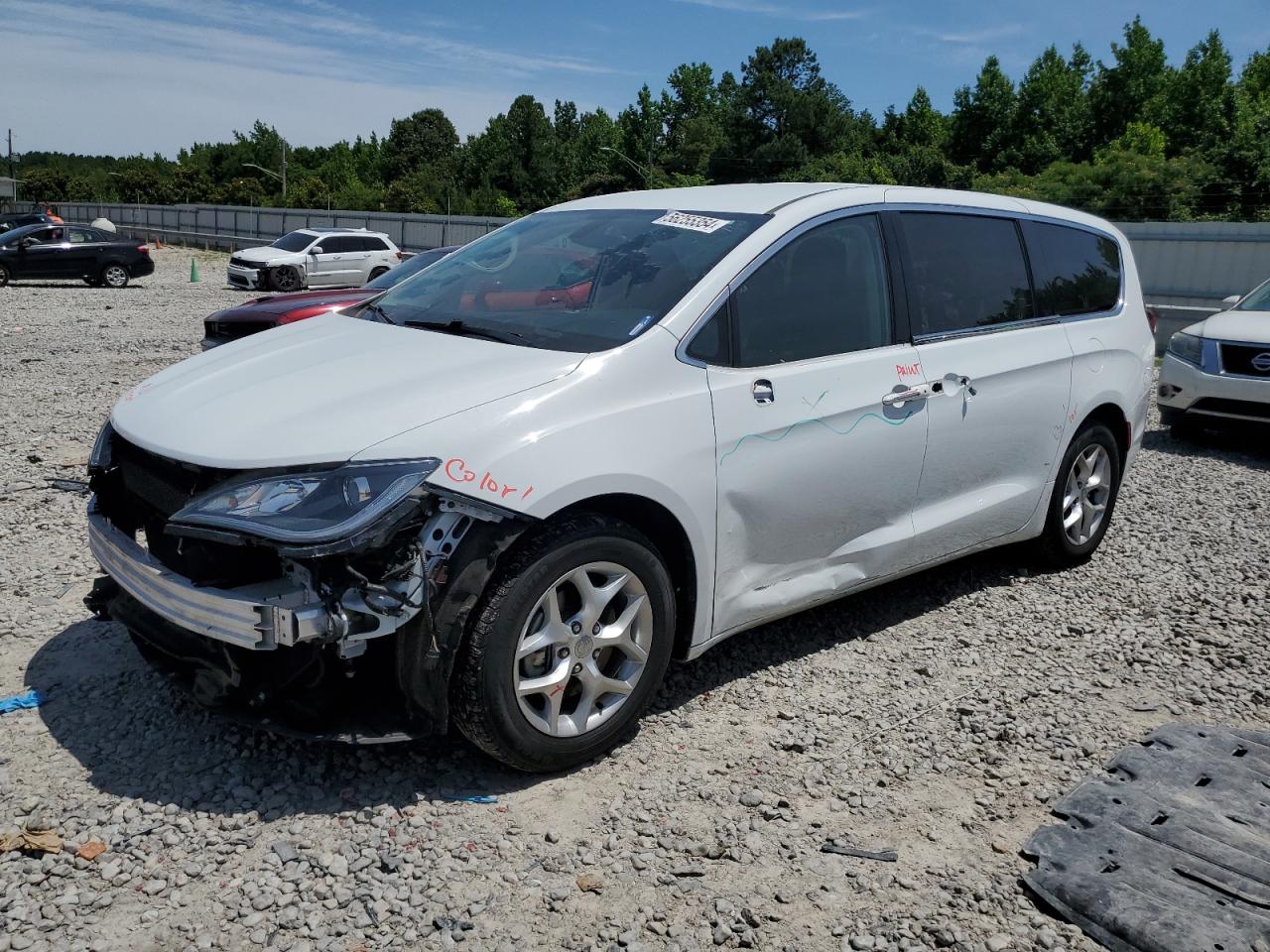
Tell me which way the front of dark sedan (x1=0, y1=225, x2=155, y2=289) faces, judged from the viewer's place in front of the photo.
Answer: facing to the left of the viewer

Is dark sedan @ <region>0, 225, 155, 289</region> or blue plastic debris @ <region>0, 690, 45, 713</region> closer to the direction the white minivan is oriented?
the blue plastic debris

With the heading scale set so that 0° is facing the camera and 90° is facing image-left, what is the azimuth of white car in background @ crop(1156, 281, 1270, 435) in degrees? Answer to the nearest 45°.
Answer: approximately 45°

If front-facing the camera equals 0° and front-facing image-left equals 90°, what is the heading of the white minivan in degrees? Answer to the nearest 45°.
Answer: approximately 45°

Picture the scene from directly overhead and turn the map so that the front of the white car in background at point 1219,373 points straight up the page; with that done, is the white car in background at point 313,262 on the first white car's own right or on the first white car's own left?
on the first white car's own right

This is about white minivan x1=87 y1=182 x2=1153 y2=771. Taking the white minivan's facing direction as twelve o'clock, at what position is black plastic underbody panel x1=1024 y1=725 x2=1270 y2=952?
The black plastic underbody panel is roughly at 8 o'clock from the white minivan.

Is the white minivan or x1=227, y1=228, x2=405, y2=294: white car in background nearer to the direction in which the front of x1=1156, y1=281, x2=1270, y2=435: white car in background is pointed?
the white minivan

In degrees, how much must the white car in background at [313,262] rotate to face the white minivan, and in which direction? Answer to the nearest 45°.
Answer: approximately 45° to its left

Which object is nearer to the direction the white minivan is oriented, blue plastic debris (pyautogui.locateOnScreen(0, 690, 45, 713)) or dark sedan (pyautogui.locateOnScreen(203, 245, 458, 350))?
the blue plastic debris

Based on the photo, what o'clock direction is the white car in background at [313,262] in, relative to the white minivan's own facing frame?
The white car in background is roughly at 4 o'clock from the white minivan.

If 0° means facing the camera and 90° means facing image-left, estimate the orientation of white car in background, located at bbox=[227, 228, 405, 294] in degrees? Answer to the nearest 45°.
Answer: approximately 45°

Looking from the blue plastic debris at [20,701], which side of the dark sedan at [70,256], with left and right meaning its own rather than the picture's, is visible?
left

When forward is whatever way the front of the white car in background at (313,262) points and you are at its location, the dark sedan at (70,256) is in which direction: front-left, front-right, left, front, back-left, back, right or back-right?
front-right

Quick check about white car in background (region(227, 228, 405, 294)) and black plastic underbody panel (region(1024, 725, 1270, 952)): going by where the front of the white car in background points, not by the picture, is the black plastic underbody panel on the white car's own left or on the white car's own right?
on the white car's own left

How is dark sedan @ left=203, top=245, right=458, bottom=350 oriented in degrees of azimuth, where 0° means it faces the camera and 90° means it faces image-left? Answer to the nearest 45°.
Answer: approximately 45°
